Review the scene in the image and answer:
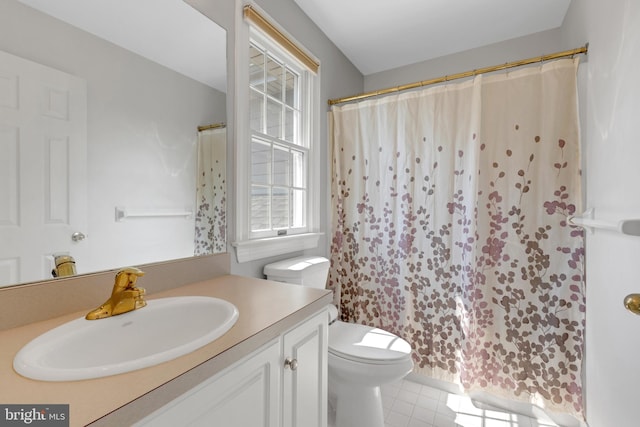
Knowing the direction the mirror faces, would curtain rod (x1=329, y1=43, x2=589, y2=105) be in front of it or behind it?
in front

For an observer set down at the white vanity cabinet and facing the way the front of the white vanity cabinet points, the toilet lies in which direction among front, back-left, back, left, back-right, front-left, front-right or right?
left

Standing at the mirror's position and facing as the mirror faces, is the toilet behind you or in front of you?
in front

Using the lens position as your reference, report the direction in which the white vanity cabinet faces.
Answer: facing the viewer and to the right of the viewer

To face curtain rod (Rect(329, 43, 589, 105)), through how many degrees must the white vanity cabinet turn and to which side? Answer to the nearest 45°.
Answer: approximately 90° to its left

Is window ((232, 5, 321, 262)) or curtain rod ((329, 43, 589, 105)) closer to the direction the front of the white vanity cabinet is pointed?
the curtain rod
